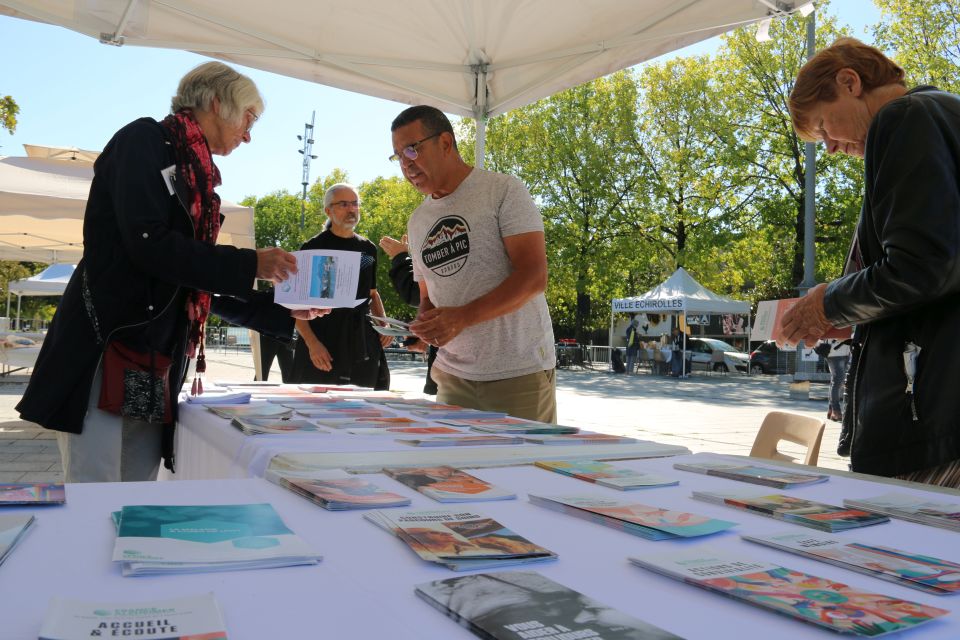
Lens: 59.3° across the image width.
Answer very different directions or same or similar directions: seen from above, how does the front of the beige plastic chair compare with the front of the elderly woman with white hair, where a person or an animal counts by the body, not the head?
very different directions

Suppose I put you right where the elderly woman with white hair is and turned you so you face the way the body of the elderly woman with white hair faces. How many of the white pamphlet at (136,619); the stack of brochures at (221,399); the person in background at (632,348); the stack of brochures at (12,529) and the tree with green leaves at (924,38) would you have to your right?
2

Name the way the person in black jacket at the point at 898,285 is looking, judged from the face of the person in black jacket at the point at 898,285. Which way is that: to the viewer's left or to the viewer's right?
to the viewer's left

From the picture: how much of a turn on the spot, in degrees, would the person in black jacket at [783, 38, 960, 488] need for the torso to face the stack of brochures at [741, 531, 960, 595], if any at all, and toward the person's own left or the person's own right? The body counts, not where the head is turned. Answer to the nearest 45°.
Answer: approximately 90° to the person's own left

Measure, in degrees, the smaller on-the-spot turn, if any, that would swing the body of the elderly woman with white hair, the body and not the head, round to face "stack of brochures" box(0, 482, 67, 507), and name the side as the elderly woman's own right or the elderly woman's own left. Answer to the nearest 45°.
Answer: approximately 90° to the elderly woman's own right

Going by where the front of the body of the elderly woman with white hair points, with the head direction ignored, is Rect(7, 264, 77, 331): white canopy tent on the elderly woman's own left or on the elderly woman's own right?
on the elderly woman's own left

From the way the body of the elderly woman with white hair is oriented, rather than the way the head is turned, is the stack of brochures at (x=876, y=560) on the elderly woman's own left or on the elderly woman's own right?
on the elderly woman's own right

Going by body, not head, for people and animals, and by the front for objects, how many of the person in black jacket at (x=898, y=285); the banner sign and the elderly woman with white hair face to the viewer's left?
1

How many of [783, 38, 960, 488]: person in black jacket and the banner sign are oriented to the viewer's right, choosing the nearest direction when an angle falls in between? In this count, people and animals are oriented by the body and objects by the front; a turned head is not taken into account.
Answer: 0

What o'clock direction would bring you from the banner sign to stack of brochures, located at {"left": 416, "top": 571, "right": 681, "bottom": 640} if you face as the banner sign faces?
The stack of brochures is roughly at 12 o'clock from the banner sign.

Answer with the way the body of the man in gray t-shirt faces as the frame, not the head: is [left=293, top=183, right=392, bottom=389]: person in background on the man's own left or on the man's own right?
on the man's own right

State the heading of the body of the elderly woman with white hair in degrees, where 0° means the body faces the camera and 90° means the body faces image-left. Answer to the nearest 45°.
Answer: approximately 270°

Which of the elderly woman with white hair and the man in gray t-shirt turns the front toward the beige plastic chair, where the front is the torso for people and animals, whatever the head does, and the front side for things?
the elderly woman with white hair

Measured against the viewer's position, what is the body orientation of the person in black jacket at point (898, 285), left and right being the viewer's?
facing to the left of the viewer

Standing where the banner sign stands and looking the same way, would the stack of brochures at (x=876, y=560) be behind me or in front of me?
in front

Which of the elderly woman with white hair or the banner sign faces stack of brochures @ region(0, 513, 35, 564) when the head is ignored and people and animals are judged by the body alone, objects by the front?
the banner sign

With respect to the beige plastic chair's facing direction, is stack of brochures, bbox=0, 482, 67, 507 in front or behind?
in front
